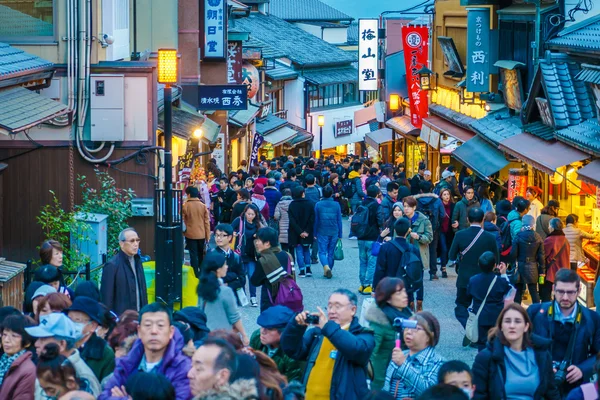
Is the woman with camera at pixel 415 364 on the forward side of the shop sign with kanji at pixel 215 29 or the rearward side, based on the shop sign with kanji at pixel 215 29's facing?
on the forward side

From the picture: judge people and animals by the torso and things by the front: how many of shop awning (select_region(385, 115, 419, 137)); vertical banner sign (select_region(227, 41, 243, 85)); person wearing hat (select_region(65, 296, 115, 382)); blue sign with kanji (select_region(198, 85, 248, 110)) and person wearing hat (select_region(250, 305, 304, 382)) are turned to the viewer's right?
0

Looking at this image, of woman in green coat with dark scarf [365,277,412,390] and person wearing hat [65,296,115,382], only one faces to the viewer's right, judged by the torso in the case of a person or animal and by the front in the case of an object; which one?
the woman in green coat with dark scarf

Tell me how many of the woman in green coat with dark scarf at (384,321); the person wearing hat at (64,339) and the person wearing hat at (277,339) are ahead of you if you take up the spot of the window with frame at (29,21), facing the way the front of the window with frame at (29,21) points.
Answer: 3

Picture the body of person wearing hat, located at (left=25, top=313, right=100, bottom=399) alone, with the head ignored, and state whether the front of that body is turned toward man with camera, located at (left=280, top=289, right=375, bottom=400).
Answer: no

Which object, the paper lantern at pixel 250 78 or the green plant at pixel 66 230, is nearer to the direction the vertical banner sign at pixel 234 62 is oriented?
the green plant

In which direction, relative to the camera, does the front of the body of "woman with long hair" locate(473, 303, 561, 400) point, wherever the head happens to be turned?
toward the camera

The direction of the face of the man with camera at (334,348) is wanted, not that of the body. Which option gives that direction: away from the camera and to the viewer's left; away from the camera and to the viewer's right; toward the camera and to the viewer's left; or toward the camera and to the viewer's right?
toward the camera and to the viewer's left

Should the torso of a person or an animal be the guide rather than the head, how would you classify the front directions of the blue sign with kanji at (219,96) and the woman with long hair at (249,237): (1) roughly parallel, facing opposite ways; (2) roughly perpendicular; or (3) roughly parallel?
roughly parallel

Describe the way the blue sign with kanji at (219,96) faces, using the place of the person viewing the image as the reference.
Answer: facing the viewer

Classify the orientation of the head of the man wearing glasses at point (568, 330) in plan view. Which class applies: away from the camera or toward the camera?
toward the camera

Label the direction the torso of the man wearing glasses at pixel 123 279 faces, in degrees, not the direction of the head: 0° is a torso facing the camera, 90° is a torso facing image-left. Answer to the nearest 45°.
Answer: approximately 315°

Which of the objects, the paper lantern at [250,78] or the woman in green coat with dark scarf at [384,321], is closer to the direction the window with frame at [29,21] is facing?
the woman in green coat with dark scarf

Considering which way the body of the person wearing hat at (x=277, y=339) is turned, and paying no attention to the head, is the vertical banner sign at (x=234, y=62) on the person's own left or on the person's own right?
on the person's own right
